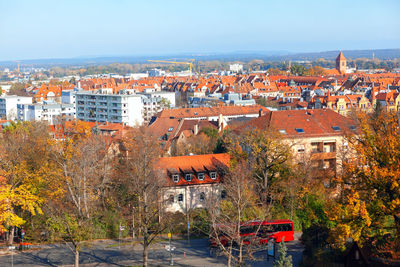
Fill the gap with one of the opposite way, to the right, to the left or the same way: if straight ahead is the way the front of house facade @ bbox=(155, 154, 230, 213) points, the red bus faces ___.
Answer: to the right

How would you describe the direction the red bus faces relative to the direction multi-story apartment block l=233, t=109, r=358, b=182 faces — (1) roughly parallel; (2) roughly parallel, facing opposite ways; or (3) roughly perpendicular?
roughly perpendicular

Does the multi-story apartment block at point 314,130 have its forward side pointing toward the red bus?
yes

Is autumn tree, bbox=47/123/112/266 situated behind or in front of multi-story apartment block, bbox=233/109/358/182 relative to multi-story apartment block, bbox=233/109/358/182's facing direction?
in front

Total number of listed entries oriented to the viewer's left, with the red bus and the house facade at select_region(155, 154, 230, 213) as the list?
1

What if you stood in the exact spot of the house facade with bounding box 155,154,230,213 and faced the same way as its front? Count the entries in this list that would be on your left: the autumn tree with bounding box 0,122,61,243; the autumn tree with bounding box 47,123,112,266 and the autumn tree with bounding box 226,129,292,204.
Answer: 1

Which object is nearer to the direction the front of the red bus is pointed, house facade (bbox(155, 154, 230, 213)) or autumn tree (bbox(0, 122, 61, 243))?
the autumn tree

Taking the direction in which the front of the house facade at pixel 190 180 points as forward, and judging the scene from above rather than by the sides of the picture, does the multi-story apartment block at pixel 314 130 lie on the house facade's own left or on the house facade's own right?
on the house facade's own left

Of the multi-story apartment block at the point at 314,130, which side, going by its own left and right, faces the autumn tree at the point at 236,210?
front

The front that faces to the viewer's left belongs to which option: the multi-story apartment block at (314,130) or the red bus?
the red bus

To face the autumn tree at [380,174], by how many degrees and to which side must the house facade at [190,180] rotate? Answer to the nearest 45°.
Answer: approximately 45° to its left

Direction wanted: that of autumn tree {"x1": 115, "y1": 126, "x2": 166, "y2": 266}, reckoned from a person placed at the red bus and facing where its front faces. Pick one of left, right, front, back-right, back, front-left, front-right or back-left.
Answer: front

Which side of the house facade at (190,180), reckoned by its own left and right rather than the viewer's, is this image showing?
front

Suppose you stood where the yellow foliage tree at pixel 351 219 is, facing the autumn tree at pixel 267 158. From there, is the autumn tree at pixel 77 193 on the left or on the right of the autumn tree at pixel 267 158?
left

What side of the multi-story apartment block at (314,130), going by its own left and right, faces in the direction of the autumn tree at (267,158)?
front
